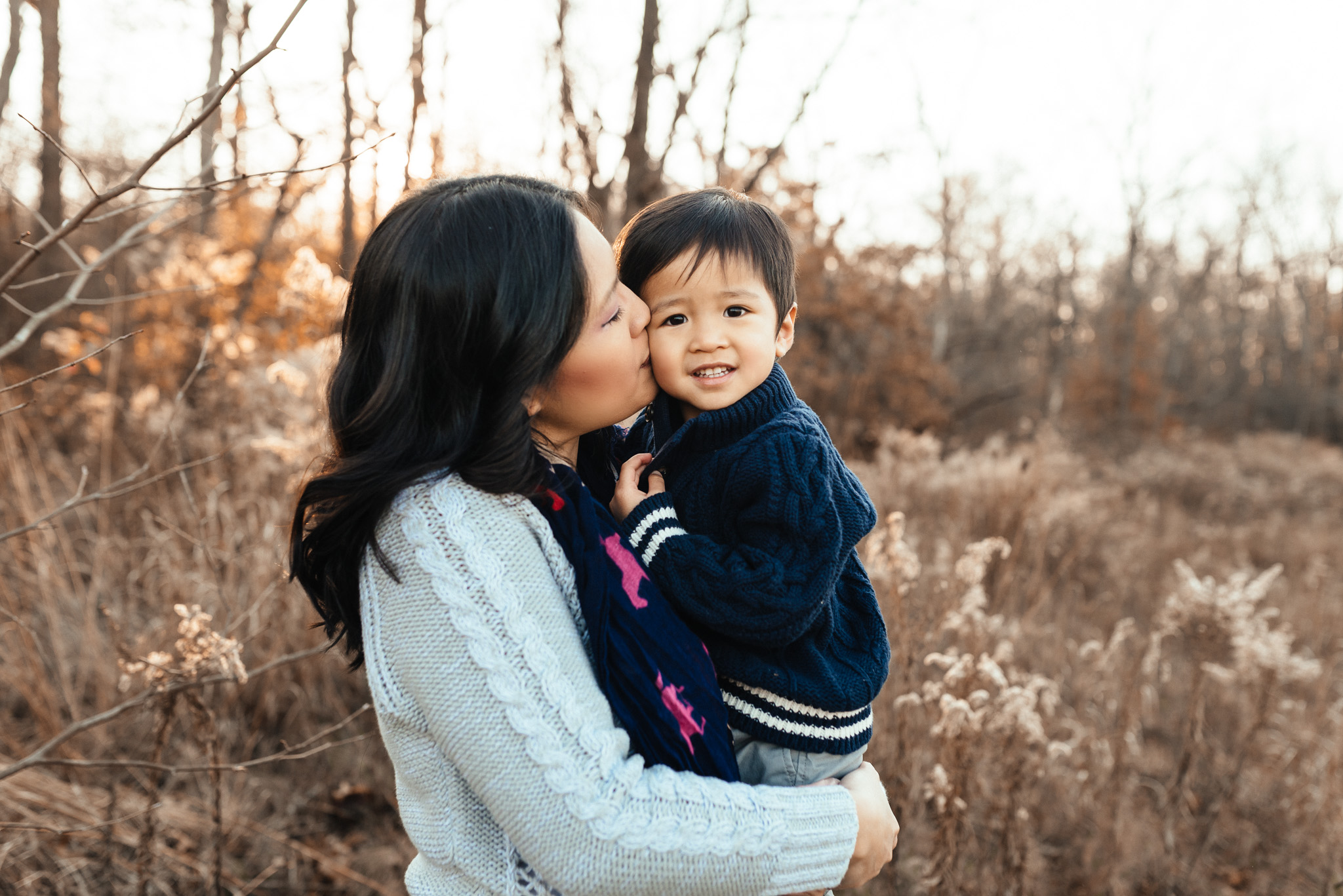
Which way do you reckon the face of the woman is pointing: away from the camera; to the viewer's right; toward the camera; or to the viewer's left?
to the viewer's right

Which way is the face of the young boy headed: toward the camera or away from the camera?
toward the camera

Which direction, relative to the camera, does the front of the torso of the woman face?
to the viewer's right
